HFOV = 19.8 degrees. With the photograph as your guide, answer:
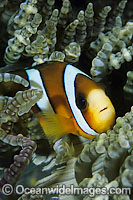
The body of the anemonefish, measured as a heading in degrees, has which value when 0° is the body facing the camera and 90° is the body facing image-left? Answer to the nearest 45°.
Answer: approximately 315°
